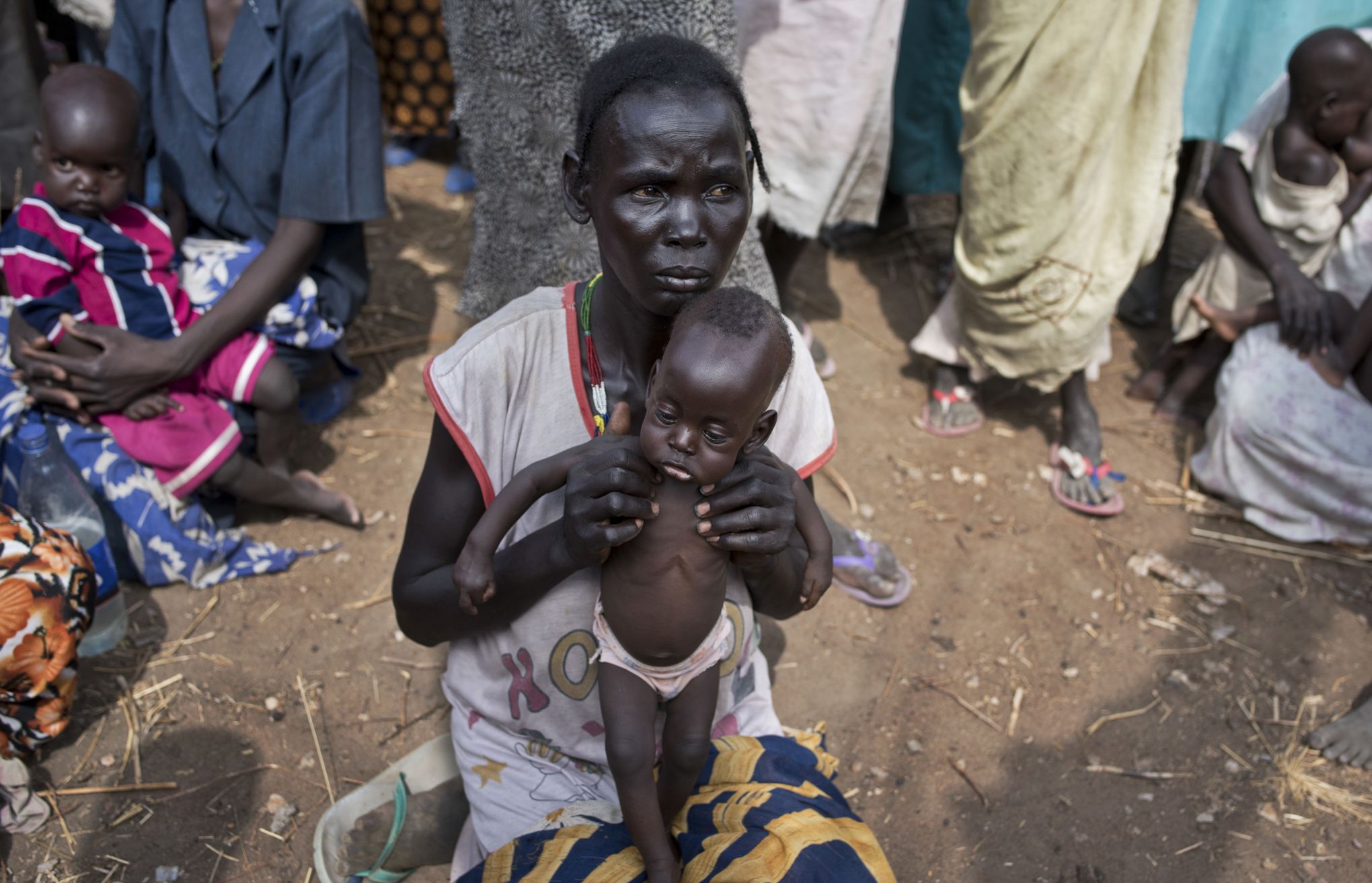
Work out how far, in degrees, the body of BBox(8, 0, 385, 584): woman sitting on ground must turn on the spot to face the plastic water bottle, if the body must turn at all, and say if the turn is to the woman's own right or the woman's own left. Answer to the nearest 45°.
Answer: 0° — they already face it

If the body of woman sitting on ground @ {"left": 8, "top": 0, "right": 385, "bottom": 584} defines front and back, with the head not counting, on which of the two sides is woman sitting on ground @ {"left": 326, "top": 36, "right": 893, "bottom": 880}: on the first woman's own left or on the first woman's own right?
on the first woman's own left

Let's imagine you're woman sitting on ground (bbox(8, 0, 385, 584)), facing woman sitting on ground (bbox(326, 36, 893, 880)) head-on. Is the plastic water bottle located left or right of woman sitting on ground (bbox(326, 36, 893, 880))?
right
